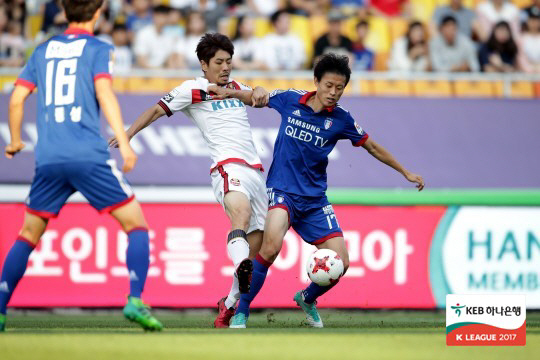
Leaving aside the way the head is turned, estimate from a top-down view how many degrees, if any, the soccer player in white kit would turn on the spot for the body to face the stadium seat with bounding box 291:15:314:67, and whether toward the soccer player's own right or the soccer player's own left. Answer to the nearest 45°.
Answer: approximately 135° to the soccer player's own left

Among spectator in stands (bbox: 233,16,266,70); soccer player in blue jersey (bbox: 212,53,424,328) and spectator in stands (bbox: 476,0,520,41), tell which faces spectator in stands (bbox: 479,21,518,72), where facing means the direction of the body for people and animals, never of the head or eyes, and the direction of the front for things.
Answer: spectator in stands (bbox: 476,0,520,41)

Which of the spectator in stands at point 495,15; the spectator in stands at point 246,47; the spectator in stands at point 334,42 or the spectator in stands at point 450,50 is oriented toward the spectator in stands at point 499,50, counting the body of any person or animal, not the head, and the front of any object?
the spectator in stands at point 495,15

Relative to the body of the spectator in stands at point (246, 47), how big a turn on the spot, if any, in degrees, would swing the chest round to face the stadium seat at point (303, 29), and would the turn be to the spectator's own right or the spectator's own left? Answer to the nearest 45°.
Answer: approximately 135° to the spectator's own left

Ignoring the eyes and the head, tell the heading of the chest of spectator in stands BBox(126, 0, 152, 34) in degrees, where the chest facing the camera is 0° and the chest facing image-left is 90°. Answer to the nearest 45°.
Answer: approximately 0°

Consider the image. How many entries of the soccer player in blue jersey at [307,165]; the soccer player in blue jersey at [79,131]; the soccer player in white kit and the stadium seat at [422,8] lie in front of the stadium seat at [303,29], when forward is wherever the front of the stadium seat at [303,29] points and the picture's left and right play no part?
3
